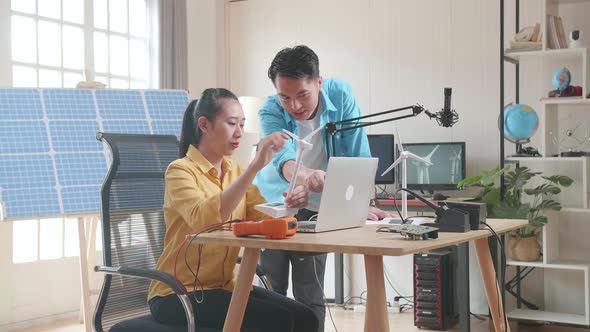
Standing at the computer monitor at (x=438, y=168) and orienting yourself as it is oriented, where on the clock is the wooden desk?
The wooden desk is roughly at 12 o'clock from the computer monitor.

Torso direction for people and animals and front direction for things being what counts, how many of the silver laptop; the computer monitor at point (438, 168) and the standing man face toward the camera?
2

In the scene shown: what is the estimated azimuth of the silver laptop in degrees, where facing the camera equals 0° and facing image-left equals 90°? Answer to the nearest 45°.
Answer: approximately 135°

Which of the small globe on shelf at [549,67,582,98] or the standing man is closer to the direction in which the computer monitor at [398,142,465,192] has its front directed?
the standing man

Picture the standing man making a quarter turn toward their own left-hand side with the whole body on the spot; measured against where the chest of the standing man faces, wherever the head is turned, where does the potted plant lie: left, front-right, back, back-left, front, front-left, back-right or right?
front-left

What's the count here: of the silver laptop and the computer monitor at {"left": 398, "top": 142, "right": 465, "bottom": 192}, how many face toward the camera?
1
